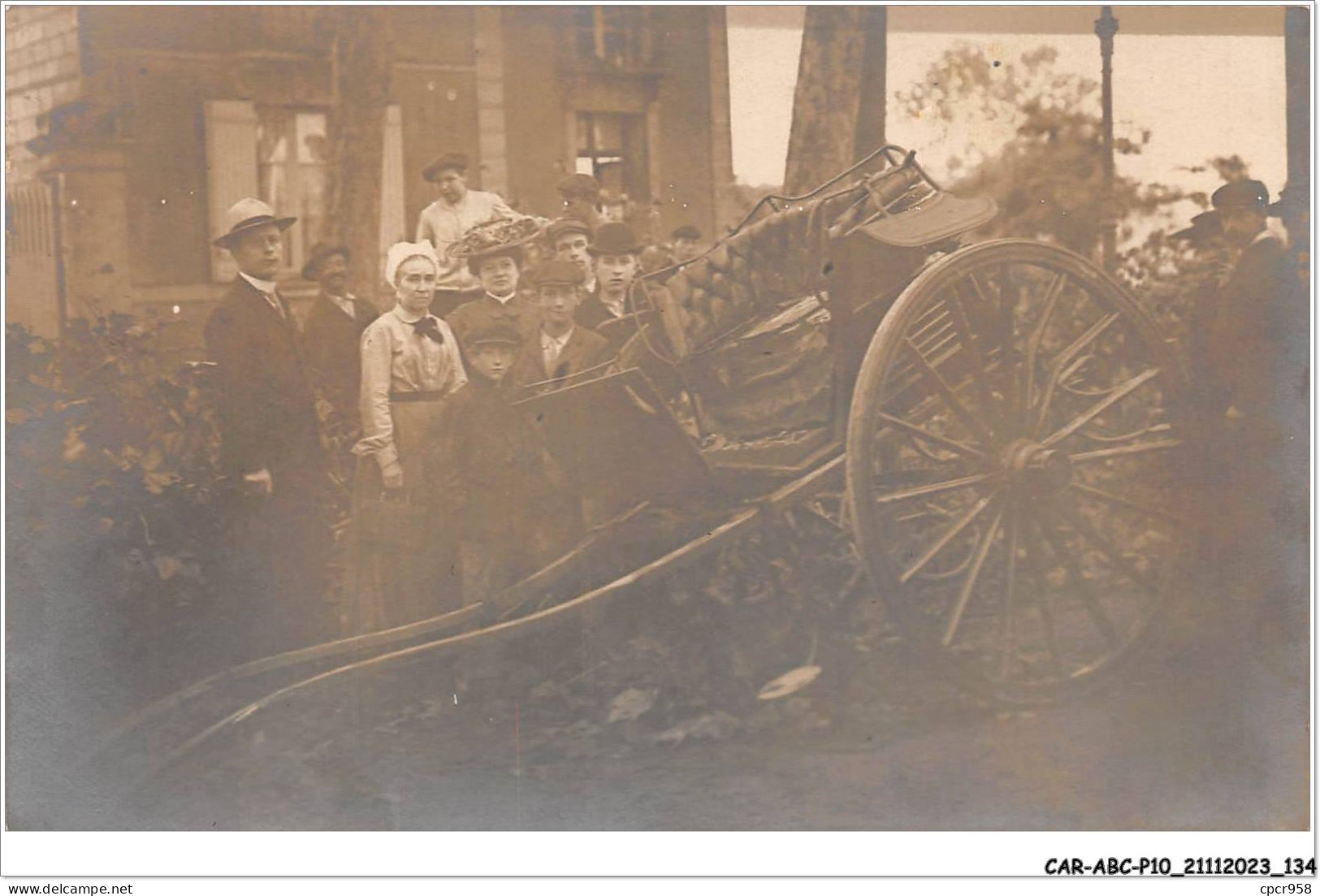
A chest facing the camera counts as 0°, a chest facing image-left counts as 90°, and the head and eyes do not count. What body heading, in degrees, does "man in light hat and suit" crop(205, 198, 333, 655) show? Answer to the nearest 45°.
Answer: approximately 315°

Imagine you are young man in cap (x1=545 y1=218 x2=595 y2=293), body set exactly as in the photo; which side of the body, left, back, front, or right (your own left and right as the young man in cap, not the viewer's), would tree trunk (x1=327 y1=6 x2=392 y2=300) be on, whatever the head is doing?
right

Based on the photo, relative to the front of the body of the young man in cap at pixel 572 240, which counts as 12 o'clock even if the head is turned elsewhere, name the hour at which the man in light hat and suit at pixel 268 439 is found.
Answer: The man in light hat and suit is roughly at 3 o'clock from the young man in cap.

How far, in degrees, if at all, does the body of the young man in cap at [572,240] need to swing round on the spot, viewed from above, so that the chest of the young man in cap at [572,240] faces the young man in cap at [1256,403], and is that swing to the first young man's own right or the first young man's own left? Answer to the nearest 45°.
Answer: approximately 90° to the first young man's own left

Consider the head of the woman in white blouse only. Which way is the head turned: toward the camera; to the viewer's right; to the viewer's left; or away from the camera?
toward the camera

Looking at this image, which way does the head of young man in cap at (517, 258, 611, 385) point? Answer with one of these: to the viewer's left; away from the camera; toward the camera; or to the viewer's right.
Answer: toward the camera

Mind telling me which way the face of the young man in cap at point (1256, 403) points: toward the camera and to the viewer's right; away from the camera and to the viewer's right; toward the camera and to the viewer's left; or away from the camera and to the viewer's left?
toward the camera and to the viewer's left
